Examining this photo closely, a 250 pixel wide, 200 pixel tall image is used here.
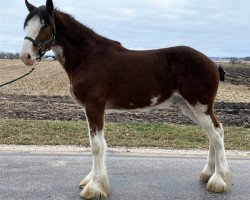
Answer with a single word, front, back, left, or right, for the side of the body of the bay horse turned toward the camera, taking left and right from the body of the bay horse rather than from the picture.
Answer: left
